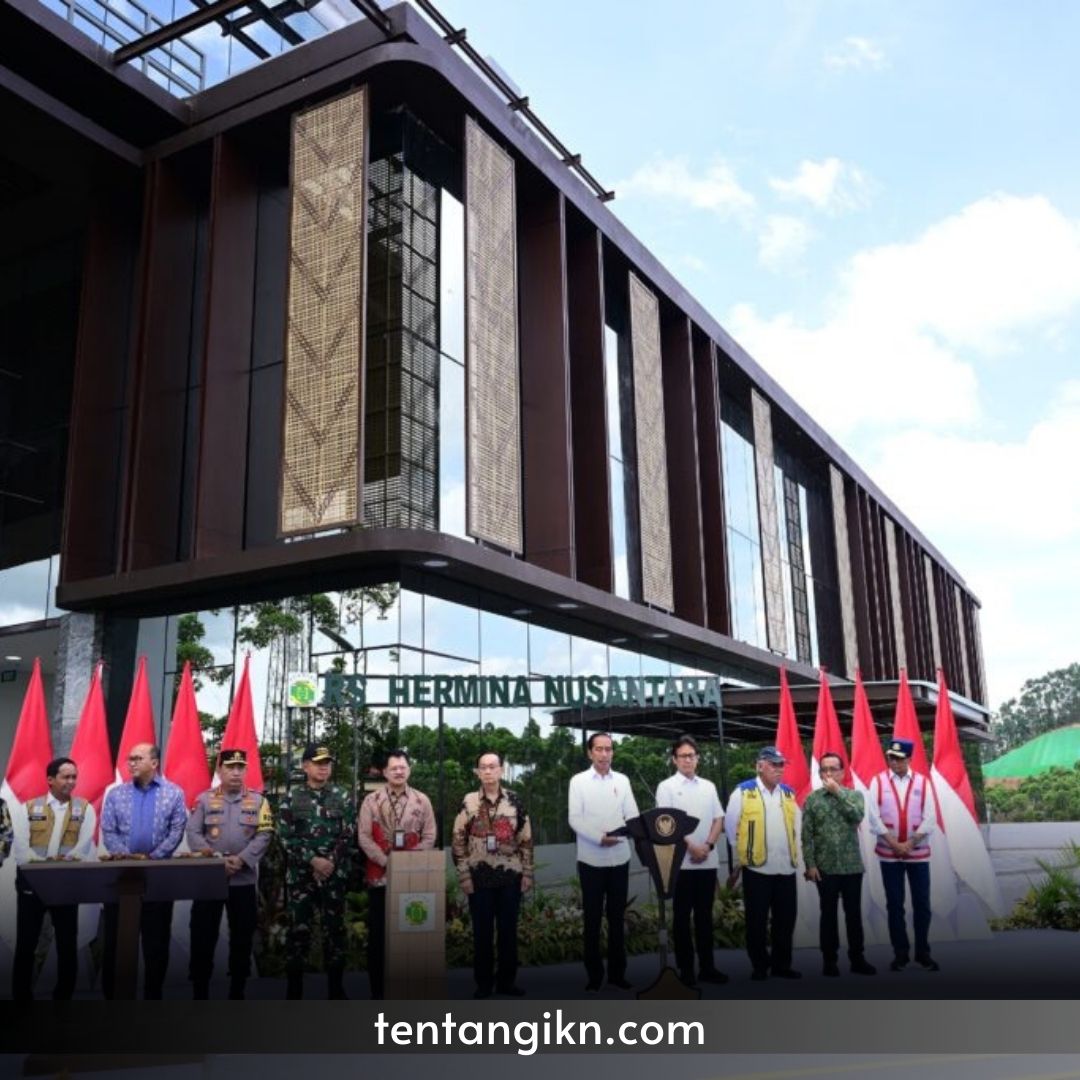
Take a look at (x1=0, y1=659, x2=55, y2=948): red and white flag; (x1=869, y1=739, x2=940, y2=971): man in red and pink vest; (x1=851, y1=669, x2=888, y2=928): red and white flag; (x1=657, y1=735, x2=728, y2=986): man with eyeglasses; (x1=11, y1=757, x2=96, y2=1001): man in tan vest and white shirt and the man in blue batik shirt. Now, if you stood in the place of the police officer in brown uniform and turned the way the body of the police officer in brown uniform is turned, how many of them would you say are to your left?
3

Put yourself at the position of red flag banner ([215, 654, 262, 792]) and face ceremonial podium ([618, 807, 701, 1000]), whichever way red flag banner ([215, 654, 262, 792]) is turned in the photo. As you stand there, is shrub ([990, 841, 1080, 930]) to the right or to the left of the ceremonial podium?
left

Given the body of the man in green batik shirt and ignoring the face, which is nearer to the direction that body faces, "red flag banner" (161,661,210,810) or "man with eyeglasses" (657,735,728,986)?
the man with eyeglasses

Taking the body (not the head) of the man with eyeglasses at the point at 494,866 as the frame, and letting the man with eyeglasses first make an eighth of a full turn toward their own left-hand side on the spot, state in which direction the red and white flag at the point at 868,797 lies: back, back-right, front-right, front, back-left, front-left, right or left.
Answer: left

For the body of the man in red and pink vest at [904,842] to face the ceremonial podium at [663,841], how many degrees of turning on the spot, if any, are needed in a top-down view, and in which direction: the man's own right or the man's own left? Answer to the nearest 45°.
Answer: approximately 45° to the man's own right

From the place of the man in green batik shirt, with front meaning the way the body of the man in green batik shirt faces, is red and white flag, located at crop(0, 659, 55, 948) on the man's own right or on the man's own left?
on the man's own right
